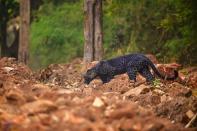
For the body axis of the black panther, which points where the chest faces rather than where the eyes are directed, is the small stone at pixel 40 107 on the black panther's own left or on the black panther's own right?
on the black panther's own left

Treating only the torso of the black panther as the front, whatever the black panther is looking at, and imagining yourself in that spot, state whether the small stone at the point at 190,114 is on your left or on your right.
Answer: on your left

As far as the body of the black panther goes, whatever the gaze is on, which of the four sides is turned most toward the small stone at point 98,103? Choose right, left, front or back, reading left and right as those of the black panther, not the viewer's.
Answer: left

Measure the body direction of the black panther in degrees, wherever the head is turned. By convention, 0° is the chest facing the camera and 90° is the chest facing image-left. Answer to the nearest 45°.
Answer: approximately 90°

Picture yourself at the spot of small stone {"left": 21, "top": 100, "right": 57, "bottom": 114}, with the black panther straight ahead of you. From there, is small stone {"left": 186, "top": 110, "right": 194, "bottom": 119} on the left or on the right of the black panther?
right
